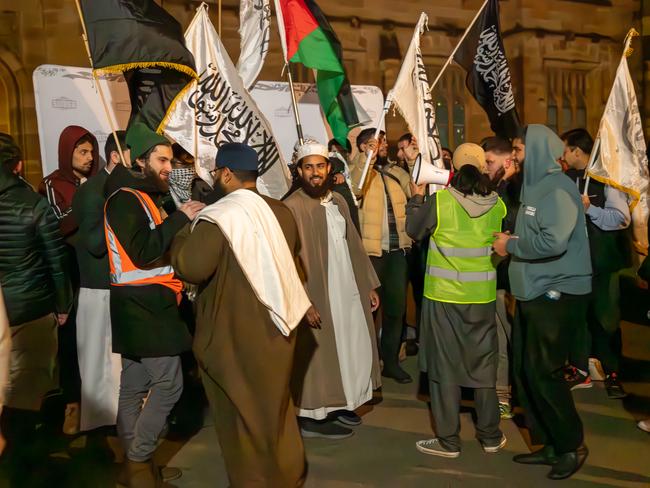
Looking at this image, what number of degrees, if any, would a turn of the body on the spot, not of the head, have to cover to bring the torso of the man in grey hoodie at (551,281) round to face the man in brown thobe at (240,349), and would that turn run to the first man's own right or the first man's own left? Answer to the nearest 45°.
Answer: approximately 45° to the first man's own left

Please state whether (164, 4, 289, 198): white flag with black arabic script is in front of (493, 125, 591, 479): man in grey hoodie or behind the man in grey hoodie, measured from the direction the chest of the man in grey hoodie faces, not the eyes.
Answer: in front

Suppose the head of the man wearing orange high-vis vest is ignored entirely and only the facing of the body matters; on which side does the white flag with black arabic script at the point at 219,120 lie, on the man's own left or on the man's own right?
on the man's own left

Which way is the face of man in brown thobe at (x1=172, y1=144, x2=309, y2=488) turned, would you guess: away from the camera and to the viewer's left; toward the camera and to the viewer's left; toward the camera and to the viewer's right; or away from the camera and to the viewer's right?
away from the camera and to the viewer's left

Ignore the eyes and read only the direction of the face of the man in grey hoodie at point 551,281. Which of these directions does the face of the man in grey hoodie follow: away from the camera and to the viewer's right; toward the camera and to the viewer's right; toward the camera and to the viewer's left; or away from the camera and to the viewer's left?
away from the camera and to the viewer's left

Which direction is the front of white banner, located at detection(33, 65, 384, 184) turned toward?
toward the camera

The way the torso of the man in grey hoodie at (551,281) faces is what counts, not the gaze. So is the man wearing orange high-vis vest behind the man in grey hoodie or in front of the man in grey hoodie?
in front

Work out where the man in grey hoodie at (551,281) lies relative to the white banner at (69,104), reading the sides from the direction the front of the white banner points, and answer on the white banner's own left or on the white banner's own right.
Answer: on the white banner's own left

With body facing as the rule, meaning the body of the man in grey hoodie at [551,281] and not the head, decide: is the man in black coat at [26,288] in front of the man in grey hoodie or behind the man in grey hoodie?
in front

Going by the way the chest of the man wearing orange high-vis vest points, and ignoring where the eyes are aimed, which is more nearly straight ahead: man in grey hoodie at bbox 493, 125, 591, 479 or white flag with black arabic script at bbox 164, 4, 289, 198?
the man in grey hoodie

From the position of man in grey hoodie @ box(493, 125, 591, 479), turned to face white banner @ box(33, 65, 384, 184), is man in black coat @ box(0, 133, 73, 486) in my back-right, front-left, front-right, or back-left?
front-left

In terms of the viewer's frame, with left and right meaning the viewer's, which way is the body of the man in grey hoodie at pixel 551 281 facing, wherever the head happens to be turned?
facing to the left of the viewer
